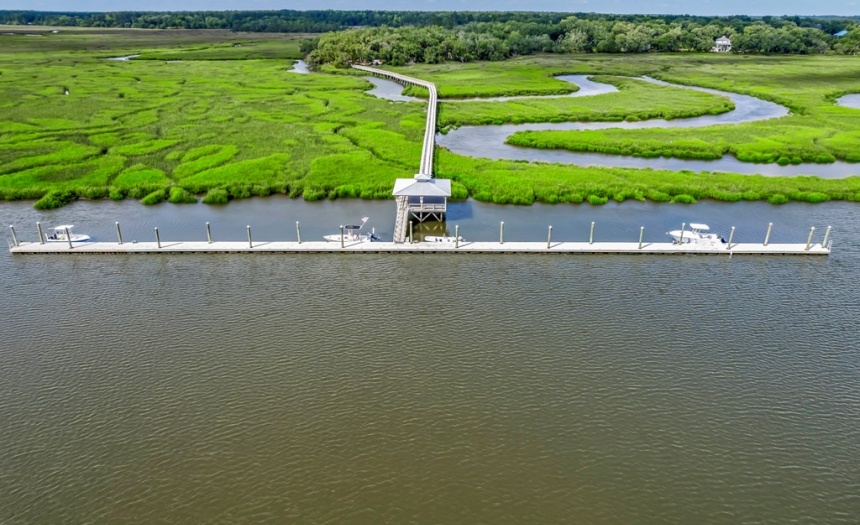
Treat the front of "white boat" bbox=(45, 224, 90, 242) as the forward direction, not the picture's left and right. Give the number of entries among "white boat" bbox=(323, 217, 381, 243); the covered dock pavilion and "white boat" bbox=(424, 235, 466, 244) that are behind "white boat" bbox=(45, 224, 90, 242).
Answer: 0

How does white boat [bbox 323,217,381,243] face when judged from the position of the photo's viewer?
facing to the left of the viewer

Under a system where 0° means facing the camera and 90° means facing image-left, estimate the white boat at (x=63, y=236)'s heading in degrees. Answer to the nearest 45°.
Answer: approximately 270°

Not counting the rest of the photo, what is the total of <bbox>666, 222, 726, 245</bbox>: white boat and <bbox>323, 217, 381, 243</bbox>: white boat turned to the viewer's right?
0

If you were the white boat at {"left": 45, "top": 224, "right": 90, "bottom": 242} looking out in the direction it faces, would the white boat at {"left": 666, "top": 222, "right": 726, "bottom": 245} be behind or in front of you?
in front

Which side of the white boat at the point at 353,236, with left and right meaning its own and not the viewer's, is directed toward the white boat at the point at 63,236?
front

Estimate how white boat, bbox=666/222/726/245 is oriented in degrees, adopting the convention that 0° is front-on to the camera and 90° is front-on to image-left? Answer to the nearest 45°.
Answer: approximately 90°
